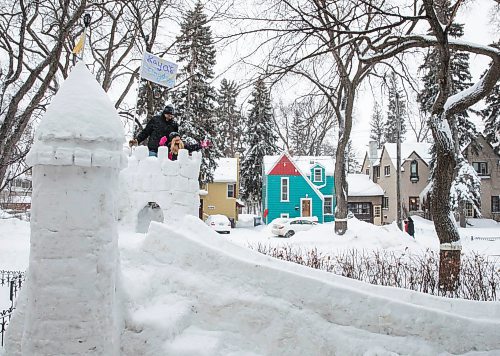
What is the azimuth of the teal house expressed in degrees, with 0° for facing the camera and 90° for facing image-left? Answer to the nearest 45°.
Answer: approximately 0°

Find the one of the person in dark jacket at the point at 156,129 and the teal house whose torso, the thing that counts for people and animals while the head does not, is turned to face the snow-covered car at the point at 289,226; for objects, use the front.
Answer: the teal house

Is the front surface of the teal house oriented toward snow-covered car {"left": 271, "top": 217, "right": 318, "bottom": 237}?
yes

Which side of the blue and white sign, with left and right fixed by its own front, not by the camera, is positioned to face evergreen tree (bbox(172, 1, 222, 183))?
back

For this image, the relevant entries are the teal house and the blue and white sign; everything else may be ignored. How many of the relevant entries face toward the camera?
2
